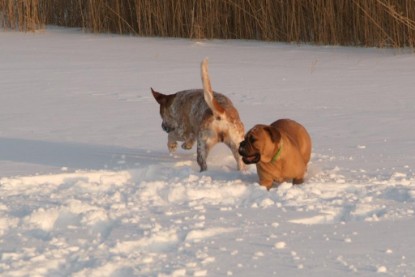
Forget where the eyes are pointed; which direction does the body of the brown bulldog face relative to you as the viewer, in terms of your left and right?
facing the viewer and to the left of the viewer

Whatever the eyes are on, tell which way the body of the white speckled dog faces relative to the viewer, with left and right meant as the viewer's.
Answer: facing away from the viewer and to the left of the viewer
